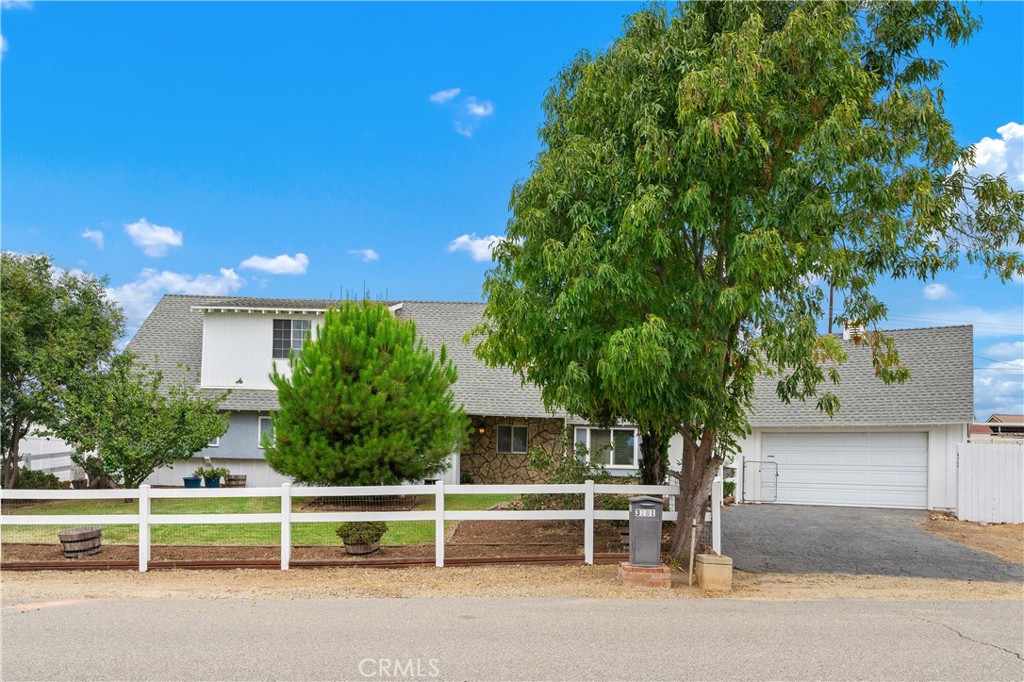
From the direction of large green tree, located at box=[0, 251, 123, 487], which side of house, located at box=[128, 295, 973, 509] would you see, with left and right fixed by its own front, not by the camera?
right

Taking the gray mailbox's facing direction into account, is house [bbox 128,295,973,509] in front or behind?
behind

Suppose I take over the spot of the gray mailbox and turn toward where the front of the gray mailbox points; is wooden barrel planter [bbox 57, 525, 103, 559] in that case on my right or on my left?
on my right

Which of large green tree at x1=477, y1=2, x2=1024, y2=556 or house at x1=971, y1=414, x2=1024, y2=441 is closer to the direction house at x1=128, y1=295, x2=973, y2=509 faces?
the large green tree

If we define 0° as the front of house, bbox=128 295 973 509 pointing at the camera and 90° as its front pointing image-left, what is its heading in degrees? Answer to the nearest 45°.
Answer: approximately 0°

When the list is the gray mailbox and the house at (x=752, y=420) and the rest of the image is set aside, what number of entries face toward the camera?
2

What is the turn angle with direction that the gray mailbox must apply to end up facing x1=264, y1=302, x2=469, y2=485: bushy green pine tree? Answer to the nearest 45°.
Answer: approximately 135° to its right

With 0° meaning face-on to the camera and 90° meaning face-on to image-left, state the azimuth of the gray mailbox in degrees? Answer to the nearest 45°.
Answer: approximately 0°

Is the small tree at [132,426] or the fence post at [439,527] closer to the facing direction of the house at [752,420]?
the fence post

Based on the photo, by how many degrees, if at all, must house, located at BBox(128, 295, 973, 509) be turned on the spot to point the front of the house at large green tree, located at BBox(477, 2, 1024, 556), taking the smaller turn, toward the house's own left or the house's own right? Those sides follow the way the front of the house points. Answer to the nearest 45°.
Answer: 0° — it already faces it

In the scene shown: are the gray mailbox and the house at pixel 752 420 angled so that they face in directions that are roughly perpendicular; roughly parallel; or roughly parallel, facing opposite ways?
roughly parallel
